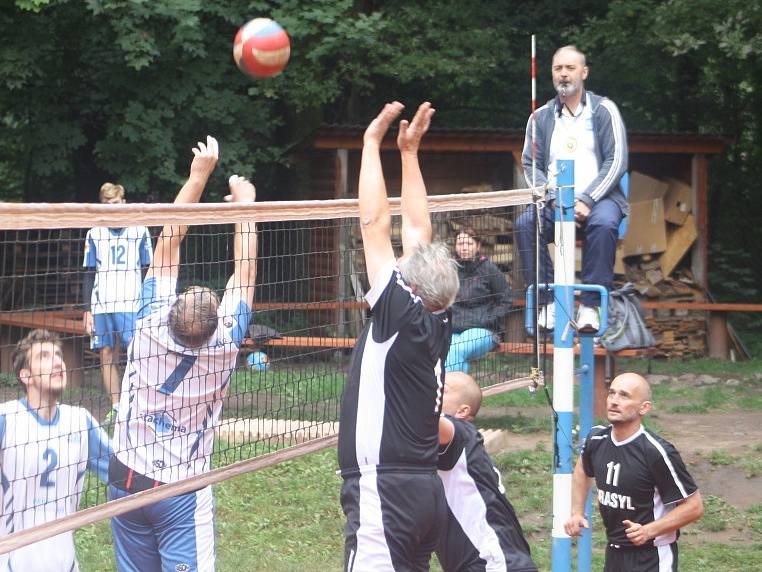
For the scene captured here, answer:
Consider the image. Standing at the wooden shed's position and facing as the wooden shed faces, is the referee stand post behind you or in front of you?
in front

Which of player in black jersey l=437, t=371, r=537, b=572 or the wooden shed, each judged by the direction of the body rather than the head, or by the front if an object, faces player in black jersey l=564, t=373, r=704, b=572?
the wooden shed

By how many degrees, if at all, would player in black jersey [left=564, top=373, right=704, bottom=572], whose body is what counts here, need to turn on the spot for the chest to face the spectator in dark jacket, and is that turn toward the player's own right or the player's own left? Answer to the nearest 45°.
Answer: approximately 90° to the player's own right

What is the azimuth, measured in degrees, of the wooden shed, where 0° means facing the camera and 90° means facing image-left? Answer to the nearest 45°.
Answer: approximately 0°

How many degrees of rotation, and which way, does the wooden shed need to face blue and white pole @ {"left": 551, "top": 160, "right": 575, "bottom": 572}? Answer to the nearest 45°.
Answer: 0° — it already faces it

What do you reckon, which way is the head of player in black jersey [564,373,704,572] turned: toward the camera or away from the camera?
toward the camera

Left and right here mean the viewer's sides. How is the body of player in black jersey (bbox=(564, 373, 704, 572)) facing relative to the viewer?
facing the viewer and to the left of the viewer

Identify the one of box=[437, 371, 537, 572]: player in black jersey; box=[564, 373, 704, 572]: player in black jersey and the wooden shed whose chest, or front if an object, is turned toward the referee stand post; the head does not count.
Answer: the wooden shed

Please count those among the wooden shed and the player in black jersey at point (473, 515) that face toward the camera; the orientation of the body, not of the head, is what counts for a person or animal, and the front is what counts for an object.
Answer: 1
